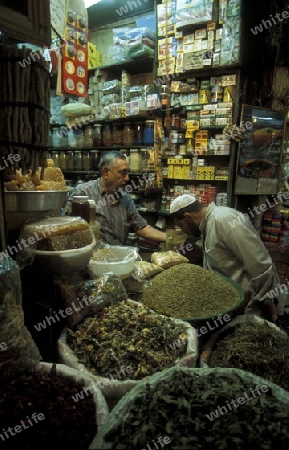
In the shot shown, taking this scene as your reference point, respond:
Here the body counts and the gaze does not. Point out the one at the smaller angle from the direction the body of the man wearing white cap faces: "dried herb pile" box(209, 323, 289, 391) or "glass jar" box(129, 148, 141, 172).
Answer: the glass jar

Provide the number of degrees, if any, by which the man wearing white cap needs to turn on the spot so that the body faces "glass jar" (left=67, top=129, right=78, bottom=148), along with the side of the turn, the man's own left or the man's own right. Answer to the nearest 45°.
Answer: approximately 45° to the man's own right

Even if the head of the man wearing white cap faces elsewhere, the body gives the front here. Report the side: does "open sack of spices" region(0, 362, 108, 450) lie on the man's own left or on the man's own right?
on the man's own left

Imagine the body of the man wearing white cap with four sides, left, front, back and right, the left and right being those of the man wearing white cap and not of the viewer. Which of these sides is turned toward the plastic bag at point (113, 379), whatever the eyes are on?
left

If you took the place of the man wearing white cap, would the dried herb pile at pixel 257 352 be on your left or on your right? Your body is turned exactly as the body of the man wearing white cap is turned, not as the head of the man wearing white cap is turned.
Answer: on your left

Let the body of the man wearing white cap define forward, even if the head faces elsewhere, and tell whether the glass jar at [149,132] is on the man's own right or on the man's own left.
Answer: on the man's own right

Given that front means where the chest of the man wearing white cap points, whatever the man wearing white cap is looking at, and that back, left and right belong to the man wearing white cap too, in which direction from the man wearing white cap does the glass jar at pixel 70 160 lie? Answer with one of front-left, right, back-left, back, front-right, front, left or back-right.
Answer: front-right

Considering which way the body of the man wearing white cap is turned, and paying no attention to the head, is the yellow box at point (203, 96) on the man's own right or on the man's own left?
on the man's own right

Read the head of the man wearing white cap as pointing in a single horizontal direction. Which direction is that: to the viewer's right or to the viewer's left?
to the viewer's left

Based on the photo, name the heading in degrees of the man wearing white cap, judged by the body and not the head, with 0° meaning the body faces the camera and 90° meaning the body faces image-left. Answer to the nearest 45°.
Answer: approximately 90°

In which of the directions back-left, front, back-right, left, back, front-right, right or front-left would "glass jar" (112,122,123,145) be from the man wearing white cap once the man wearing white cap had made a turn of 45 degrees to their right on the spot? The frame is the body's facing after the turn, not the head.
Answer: front

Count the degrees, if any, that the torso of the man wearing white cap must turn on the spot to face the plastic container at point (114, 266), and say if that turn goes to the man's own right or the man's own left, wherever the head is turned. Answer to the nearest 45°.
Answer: approximately 45° to the man's own left

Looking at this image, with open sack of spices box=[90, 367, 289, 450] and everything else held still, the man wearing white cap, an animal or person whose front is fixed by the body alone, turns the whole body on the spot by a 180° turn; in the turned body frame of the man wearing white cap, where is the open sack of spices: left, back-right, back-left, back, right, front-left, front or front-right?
right
